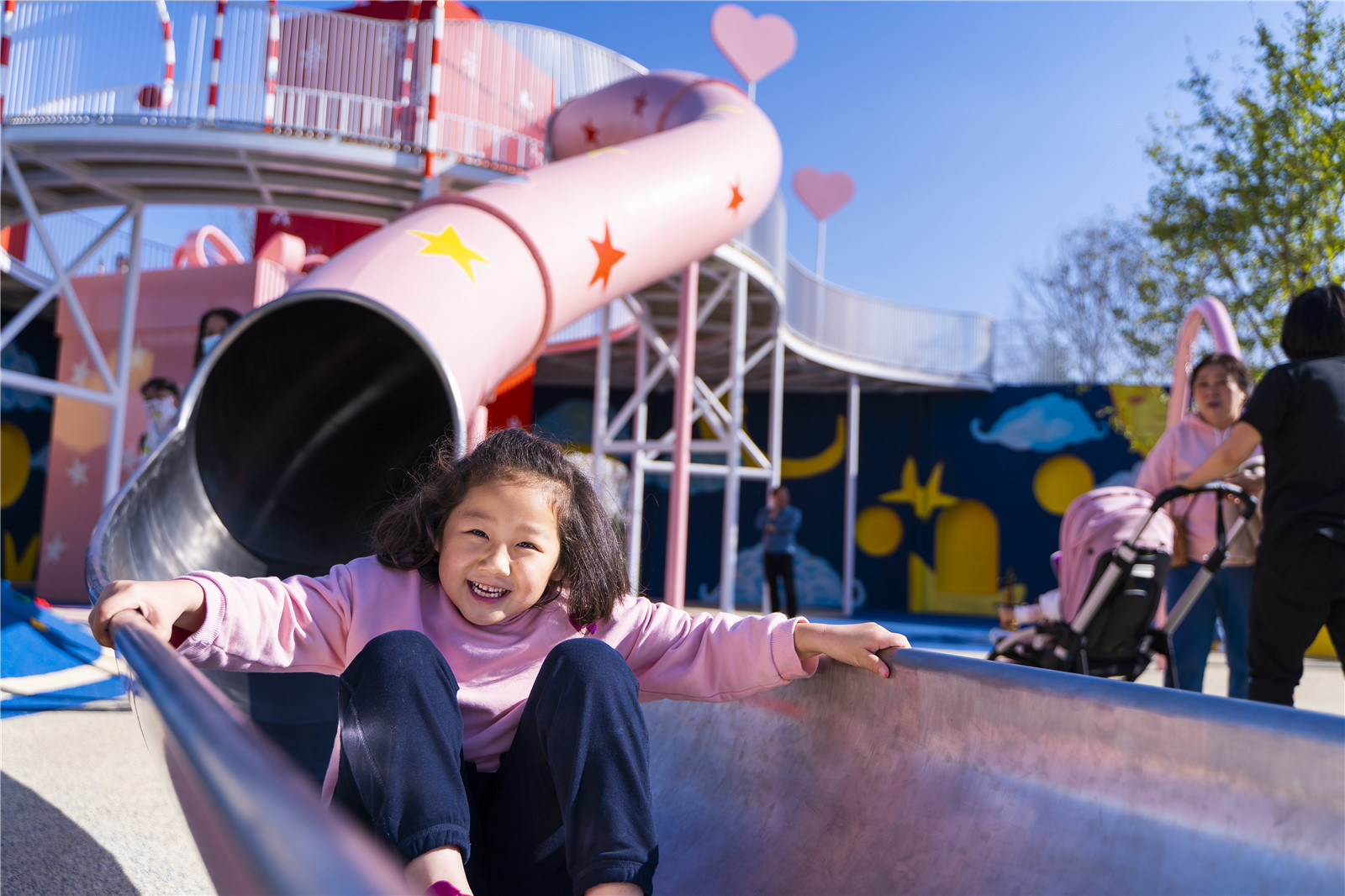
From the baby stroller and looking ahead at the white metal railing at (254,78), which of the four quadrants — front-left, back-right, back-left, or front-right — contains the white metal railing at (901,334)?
front-right

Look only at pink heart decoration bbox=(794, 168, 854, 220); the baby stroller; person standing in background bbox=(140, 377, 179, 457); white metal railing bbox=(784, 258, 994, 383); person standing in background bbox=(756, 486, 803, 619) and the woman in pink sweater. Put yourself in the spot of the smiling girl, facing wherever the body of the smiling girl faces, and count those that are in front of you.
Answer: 0

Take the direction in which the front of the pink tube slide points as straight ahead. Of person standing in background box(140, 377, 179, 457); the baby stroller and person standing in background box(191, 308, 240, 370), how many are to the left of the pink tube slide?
1

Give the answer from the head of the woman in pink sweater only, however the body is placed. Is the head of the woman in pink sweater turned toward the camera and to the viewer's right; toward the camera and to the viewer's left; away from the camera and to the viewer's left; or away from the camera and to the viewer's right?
toward the camera and to the viewer's left

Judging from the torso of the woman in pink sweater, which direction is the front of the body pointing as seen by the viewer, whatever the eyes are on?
toward the camera

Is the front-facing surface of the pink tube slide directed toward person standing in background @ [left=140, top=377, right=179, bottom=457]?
no

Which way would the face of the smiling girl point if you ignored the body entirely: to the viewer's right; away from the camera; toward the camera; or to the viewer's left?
toward the camera

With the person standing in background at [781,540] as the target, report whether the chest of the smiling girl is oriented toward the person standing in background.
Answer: no

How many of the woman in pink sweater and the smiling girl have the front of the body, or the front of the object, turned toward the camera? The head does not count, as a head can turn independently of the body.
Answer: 2

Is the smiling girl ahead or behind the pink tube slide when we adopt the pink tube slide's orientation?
ahead

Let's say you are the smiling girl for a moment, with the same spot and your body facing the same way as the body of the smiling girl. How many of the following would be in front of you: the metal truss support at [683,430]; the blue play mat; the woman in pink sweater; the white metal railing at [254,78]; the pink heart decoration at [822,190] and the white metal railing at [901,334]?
0

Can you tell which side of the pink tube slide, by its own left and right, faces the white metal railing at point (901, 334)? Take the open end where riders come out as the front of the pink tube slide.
back
